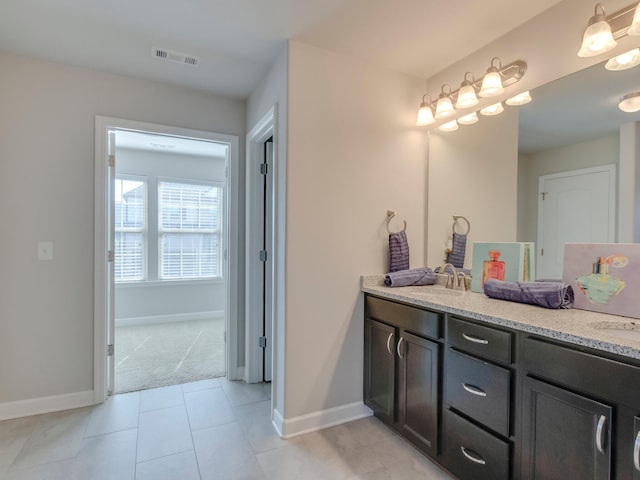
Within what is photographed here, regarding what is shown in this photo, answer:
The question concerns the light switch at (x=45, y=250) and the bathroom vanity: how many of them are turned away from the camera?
0

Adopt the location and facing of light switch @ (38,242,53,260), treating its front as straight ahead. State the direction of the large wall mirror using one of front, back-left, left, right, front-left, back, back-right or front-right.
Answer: front-left

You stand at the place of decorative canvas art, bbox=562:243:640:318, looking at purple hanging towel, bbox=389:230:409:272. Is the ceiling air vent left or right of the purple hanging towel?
left

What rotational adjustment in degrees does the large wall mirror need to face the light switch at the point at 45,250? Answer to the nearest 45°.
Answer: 0° — it already faces it

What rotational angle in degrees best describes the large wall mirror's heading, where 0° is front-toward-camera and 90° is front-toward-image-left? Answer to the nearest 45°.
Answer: approximately 45°
